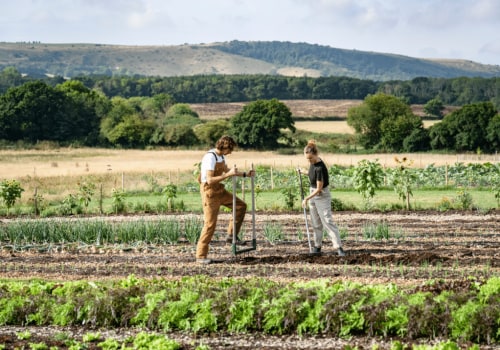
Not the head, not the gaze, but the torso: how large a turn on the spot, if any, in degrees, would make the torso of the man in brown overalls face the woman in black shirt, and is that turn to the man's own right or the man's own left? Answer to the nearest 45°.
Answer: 0° — they already face them

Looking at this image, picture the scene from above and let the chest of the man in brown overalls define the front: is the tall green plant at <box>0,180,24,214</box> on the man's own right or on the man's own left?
on the man's own left

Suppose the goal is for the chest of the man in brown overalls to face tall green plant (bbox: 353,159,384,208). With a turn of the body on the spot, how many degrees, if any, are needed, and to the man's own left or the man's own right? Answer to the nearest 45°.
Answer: approximately 45° to the man's own left

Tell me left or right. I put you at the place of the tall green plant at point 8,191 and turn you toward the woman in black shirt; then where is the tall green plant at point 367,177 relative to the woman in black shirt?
left

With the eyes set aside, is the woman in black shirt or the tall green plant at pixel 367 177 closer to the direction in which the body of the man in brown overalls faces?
the woman in black shirt

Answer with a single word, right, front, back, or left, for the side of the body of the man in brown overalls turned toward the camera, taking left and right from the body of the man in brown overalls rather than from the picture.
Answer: right

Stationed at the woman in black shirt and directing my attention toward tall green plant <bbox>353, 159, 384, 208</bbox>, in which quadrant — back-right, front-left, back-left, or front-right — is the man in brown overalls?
back-left
